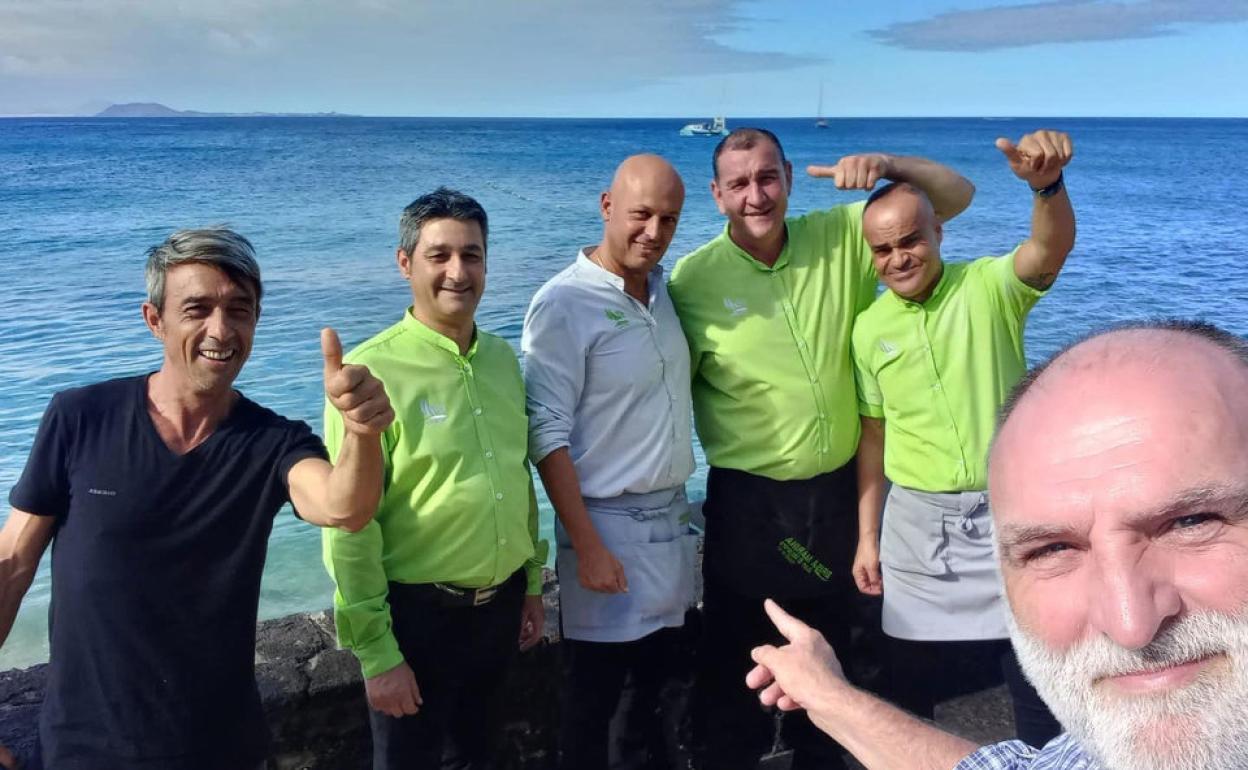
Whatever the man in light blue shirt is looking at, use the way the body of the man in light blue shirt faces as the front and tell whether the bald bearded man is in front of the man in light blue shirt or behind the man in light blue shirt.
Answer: in front

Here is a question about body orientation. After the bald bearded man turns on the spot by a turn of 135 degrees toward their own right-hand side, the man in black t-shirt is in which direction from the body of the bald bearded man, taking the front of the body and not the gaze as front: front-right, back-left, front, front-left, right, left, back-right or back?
front-left

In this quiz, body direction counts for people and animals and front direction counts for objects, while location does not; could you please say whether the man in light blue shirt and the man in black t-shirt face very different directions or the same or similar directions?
same or similar directions

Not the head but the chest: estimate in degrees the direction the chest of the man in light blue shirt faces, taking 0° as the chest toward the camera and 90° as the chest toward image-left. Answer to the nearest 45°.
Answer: approximately 315°

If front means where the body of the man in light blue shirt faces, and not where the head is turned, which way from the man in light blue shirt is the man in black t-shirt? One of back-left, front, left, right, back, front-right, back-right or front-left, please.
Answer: right

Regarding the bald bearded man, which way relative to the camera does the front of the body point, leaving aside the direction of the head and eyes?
toward the camera

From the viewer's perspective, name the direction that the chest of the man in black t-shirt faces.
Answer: toward the camera
